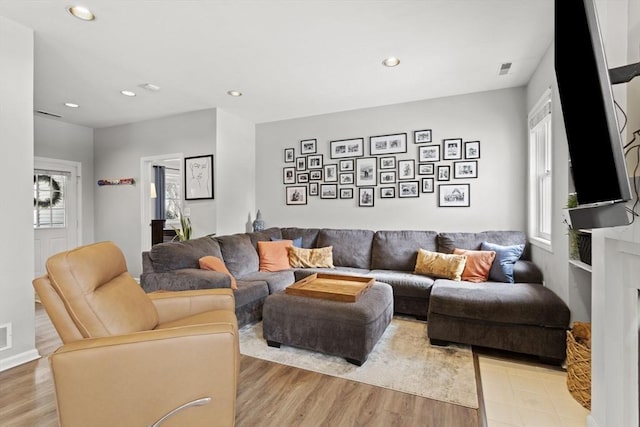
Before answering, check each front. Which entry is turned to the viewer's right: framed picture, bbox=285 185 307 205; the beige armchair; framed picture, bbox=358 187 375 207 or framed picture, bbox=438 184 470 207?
the beige armchair

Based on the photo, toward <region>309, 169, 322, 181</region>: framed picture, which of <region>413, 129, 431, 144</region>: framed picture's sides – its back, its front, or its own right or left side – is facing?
right

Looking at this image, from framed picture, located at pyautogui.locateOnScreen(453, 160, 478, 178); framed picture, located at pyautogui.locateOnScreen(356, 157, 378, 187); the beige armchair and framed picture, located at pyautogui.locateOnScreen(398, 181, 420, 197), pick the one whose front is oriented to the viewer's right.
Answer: the beige armchair

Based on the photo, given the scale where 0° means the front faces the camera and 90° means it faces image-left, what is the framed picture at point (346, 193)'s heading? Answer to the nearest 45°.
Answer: approximately 0°

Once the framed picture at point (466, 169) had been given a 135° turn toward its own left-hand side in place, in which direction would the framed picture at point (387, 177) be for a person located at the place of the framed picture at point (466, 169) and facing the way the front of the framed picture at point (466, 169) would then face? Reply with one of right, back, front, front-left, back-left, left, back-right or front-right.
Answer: back-left

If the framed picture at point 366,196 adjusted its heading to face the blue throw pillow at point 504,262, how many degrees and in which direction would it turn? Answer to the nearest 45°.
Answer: approximately 45° to its left

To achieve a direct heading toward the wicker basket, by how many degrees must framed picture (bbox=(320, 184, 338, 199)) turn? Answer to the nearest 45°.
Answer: approximately 45° to its left

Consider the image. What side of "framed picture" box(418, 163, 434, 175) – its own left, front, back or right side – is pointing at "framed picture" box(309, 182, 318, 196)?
right

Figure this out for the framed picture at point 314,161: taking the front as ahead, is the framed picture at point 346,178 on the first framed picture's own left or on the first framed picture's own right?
on the first framed picture's own left
